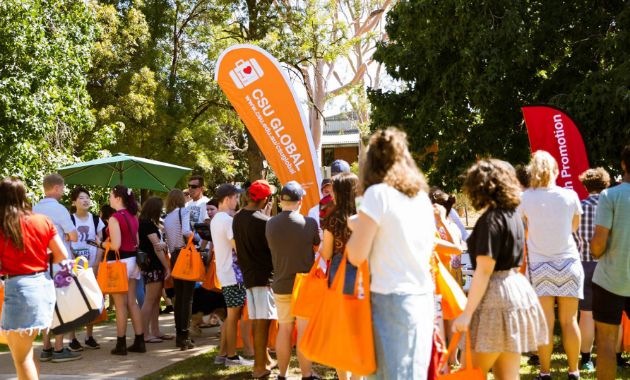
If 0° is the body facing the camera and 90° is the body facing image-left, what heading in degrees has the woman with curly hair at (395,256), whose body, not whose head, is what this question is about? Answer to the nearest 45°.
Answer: approximately 135°

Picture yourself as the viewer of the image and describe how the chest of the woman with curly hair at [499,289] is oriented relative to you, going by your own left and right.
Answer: facing away from the viewer and to the left of the viewer

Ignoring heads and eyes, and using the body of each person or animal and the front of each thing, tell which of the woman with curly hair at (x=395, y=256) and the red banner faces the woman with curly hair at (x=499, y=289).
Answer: the red banner

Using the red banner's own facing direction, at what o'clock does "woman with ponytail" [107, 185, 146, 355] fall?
The woman with ponytail is roughly at 2 o'clock from the red banner.

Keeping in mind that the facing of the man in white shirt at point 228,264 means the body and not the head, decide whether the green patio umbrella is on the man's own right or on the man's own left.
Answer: on the man's own left

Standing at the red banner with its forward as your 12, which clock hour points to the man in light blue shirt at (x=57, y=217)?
The man in light blue shirt is roughly at 2 o'clock from the red banner.

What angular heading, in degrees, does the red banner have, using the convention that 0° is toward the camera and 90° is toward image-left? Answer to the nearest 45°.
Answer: approximately 0°

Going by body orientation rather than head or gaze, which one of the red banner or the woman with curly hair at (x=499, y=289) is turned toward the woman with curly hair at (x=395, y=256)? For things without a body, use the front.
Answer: the red banner

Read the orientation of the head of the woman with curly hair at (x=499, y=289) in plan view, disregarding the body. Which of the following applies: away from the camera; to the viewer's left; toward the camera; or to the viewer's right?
away from the camera

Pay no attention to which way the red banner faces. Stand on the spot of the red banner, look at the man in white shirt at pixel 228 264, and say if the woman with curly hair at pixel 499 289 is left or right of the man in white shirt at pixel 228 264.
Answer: left

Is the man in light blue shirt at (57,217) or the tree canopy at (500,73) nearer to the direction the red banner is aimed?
the man in light blue shirt

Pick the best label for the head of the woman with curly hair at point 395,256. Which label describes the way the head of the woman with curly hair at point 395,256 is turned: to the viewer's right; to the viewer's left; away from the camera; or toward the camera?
away from the camera
